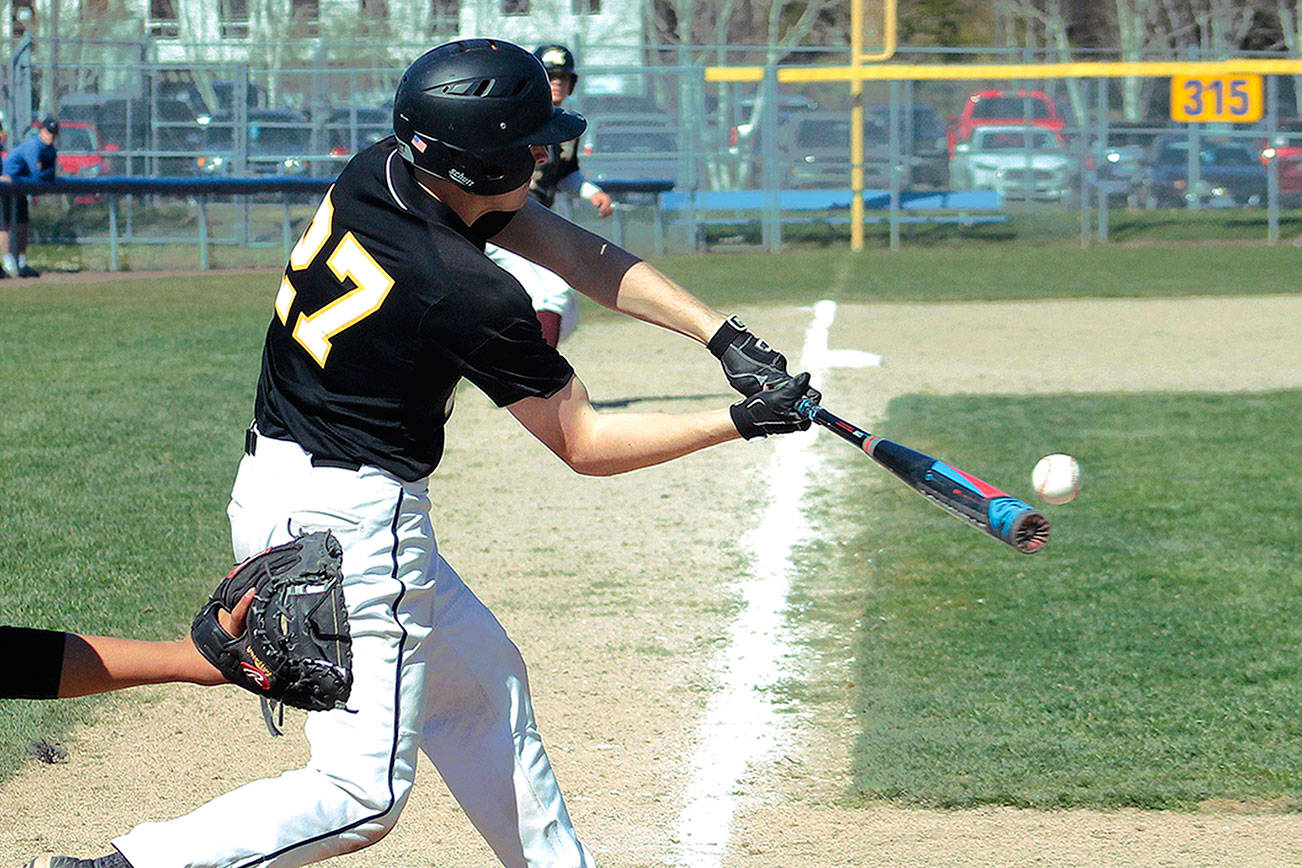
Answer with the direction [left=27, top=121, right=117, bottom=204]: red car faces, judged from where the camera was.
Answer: facing the viewer

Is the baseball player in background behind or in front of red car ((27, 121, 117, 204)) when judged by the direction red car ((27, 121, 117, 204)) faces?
in front

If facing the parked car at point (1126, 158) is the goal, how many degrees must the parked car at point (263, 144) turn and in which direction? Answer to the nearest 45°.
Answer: approximately 90° to its left

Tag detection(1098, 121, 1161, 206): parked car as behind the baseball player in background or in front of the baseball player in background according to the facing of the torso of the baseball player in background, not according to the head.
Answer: behind

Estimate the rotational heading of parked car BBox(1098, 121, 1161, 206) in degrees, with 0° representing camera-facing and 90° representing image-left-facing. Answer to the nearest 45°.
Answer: approximately 0°

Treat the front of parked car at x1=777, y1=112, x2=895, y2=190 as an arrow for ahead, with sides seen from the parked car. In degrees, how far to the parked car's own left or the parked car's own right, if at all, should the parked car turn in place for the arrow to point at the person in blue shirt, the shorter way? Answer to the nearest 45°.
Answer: approximately 45° to the parked car's own right

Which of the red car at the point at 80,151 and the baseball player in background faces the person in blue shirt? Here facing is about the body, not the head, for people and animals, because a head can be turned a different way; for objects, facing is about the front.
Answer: the red car

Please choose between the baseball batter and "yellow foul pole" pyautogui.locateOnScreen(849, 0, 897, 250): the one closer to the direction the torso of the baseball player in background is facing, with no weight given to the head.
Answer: the baseball batter

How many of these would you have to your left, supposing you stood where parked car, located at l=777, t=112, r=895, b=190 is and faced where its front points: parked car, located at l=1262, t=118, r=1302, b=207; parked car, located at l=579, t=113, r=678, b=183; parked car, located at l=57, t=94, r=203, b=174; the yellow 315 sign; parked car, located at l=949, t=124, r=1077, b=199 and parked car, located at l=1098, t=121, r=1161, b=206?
4
